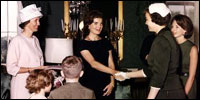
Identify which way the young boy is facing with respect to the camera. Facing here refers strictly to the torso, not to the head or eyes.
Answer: away from the camera

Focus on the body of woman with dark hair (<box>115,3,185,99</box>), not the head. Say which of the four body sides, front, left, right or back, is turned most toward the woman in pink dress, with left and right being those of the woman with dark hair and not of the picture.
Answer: front

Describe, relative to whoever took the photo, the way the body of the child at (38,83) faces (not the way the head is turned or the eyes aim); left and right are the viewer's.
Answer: facing away from the viewer and to the right of the viewer

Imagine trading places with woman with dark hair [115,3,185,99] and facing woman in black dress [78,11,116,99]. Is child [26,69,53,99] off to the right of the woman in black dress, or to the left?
left

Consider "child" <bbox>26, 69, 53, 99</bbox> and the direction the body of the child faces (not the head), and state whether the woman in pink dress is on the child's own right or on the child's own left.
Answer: on the child's own left

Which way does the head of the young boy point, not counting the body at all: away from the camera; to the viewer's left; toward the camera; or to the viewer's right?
away from the camera

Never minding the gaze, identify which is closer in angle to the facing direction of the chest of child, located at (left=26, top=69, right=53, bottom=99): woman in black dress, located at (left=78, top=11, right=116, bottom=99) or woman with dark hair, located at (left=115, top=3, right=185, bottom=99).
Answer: the woman in black dress

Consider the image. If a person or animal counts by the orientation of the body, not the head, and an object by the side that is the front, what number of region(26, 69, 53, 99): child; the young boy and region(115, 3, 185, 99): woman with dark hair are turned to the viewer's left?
1

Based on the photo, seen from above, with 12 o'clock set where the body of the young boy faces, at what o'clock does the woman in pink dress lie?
The woman in pink dress is roughly at 11 o'clock from the young boy.

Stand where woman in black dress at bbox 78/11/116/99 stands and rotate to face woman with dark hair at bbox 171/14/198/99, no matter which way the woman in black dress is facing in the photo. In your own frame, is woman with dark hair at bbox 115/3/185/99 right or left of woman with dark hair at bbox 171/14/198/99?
right

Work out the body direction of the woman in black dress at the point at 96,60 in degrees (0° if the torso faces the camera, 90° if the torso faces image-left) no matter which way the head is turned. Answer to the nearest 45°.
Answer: approximately 315°

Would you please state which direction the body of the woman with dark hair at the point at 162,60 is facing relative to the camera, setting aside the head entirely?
to the viewer's left

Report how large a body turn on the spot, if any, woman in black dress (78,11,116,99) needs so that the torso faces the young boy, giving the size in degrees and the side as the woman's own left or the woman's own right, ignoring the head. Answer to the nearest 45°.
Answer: approximately 45° to the woman's own right

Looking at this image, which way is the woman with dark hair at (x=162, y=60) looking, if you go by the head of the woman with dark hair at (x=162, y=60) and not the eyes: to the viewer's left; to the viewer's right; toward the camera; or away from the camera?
to the viewer's left

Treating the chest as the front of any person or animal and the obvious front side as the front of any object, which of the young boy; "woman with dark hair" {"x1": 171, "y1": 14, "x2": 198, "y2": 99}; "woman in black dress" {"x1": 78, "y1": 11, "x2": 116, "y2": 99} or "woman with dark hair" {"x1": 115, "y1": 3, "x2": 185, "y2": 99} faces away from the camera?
the young boy
